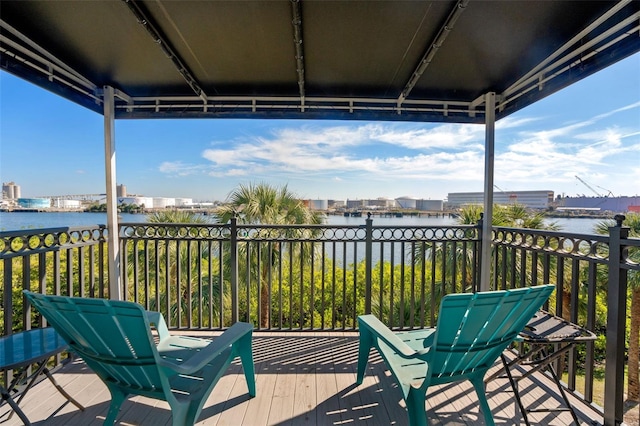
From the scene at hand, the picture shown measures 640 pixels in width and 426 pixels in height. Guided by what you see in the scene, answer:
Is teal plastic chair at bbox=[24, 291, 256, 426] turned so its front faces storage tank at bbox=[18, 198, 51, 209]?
no

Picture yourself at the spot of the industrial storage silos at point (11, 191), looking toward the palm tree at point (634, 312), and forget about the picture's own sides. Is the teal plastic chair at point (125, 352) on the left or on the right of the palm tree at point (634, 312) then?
right

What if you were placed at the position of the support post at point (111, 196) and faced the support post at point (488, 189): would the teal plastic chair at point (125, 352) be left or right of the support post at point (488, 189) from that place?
right

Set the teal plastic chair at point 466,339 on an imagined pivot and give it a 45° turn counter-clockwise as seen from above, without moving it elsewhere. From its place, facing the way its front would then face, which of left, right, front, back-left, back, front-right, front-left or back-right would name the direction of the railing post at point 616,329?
back-right

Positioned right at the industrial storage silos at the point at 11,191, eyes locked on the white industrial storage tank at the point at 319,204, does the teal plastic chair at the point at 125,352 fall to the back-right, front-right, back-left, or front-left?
front-right

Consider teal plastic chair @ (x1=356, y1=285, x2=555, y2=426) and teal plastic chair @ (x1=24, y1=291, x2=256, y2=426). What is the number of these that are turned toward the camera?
0

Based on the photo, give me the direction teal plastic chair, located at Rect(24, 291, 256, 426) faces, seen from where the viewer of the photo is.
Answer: facing away from the viewer and to the right of the viewer

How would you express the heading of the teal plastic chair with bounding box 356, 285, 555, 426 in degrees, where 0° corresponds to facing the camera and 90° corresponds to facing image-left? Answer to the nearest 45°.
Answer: approximately 135°

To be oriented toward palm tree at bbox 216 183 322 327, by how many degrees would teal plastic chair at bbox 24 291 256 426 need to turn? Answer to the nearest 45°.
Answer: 0° — it already faces it

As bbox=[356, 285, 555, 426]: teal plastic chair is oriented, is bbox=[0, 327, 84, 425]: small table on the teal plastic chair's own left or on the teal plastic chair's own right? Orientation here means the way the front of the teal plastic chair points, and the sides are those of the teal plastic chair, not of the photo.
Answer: on the teal plastic chair's own left

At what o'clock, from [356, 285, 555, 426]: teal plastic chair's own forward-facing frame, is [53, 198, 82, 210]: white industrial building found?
The white industrial building is roughly at 11 o'clock from the teal plastic chair.

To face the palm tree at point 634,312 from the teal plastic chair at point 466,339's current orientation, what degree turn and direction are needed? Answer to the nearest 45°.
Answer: approximately 90° to its right

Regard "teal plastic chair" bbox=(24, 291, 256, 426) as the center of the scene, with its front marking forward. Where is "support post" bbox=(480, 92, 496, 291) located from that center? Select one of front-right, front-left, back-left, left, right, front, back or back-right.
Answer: front-right

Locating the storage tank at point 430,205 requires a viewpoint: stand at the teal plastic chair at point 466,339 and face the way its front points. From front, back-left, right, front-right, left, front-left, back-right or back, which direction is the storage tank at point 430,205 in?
front-right

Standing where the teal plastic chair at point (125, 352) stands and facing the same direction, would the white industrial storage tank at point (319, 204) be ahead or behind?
ahead

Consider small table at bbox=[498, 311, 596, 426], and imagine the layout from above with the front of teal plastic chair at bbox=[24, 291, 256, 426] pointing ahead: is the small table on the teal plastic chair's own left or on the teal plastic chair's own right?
on the teal plastic chair's own right

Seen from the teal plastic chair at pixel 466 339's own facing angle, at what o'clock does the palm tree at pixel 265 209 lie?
The palm tree is roughly at 12 o'clock from the teal plastic chair.
